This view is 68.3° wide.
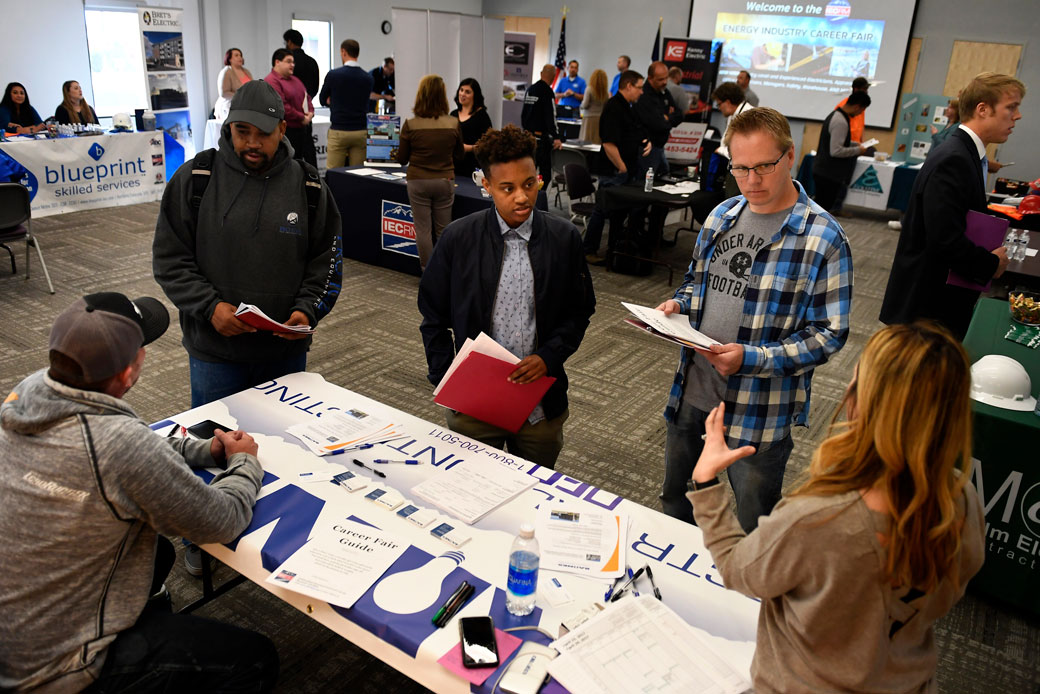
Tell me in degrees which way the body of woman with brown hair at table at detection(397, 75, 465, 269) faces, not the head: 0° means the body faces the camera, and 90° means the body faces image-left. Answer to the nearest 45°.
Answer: approximately 180°

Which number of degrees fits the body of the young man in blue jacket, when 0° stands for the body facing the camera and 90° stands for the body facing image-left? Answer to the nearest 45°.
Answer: approximately 0°

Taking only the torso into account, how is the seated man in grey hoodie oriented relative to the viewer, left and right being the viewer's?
facing away from the viewer and to the right of the viewer

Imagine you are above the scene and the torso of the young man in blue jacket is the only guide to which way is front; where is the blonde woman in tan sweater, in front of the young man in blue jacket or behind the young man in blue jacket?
in front

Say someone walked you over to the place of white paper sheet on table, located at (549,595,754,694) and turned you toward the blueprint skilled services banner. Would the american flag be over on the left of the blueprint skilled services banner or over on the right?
right

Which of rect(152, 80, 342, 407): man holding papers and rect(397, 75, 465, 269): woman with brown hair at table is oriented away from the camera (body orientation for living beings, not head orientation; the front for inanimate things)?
the woman with brown hair at table

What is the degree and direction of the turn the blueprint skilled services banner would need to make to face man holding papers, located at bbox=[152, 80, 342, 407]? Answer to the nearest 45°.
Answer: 0° — it already faces them
